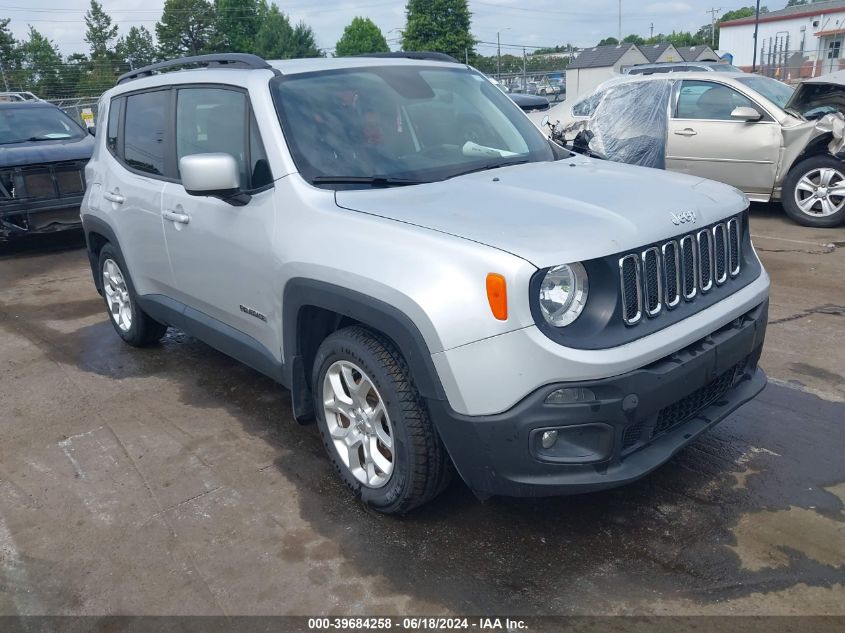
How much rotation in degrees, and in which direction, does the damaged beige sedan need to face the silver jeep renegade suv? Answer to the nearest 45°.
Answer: approximately 90° to its right

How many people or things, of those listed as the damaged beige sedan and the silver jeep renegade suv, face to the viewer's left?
0

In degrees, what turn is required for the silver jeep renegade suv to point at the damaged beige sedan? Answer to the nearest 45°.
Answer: approximately 90° to its left

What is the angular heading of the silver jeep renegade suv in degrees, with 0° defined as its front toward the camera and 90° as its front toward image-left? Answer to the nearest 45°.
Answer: approximately 315°

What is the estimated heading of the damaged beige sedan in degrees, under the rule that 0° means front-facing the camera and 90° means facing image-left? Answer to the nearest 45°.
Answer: approximately 270°
